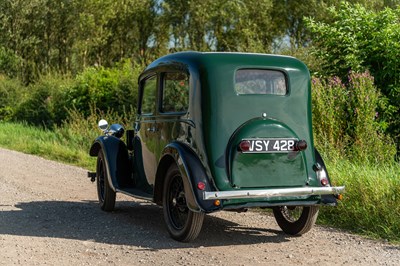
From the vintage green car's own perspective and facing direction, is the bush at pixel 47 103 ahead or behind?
ahead

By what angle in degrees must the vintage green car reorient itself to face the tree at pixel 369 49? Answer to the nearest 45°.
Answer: approximately 90° to its right

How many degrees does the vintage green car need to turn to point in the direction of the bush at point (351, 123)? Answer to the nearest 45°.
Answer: approximately 90° to its right

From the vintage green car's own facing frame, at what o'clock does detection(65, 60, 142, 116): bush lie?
The bush is roughly at 1 o'clock from the vintage green car.

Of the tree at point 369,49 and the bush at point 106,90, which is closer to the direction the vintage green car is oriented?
the bush

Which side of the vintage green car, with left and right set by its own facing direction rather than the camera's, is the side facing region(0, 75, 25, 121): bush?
front

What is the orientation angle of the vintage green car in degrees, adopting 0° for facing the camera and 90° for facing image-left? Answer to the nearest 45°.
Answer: approximately 135°
